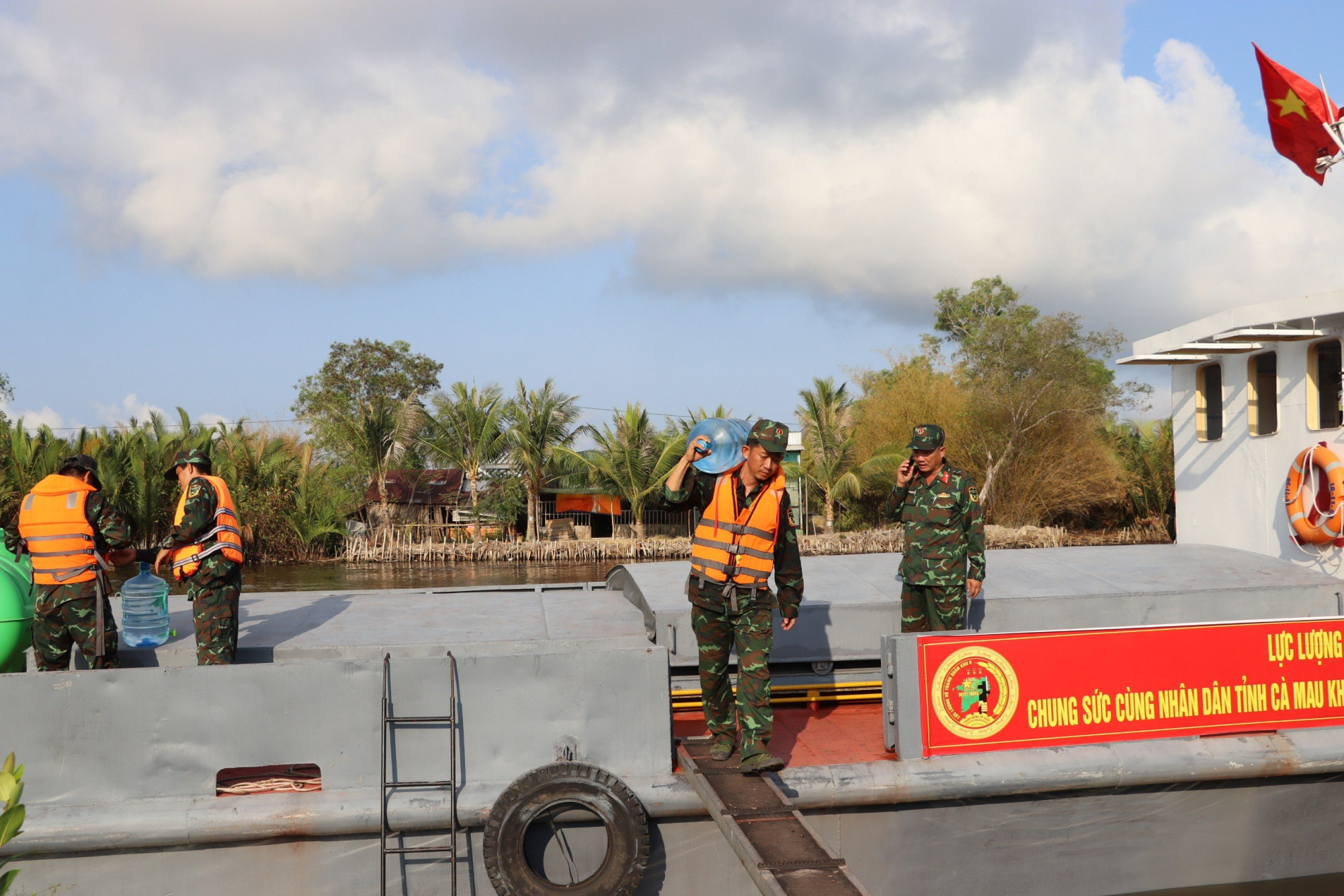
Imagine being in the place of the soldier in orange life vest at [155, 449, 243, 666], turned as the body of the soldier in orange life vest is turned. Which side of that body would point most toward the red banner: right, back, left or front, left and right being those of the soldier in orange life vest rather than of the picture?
back

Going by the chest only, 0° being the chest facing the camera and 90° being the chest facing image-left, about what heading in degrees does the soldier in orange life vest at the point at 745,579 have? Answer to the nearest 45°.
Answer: approximately 0°

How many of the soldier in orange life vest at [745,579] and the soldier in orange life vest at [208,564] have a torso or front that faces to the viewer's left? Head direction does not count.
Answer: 1

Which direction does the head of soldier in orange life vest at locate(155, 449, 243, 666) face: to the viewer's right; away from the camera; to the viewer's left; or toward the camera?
to the viewer's left

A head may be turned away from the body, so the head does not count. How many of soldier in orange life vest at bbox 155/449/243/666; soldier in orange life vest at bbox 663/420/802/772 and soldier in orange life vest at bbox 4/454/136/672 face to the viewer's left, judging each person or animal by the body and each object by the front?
1

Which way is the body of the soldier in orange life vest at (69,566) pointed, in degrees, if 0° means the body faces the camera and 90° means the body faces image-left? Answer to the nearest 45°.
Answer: approximately 225°

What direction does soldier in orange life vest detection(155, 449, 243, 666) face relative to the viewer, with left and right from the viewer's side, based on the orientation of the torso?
facing to the left of the viewer

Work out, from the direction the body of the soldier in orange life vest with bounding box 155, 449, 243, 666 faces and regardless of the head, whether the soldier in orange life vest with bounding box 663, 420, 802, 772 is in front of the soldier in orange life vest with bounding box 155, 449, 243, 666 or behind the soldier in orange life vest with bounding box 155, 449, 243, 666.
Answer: behind

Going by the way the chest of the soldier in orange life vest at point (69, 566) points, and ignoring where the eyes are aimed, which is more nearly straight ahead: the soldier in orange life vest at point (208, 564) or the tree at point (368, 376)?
the tree

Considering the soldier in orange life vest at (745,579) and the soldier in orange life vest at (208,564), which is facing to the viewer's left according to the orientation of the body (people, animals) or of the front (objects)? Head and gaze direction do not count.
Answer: the soldier in orange life vest at (208,564)

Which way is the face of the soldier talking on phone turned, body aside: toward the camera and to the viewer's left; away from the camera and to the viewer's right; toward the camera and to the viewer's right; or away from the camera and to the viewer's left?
toward the camera and to the viewer's left

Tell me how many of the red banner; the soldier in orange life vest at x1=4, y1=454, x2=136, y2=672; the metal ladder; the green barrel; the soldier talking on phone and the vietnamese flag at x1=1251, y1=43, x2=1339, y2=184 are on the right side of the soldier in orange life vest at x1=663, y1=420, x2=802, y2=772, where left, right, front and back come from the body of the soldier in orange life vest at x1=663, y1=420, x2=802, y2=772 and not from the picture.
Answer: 3

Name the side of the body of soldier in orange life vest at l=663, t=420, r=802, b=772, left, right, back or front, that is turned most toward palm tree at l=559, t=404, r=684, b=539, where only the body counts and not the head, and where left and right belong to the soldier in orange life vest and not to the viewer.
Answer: back

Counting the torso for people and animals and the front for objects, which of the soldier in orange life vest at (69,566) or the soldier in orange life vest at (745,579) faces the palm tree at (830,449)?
the soldier in orange life vest at (69,566)

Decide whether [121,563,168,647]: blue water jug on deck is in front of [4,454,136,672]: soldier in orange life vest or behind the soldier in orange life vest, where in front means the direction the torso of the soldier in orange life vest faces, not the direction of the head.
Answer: in front
